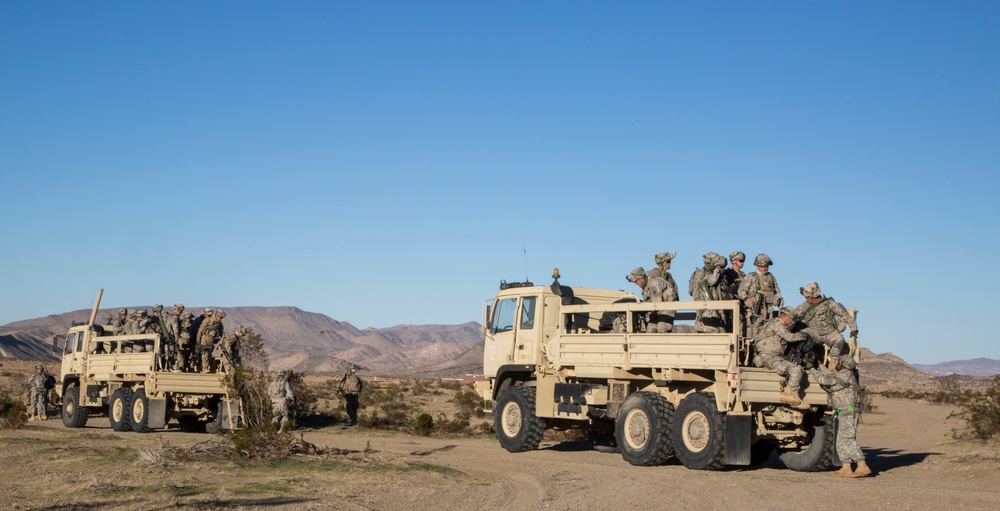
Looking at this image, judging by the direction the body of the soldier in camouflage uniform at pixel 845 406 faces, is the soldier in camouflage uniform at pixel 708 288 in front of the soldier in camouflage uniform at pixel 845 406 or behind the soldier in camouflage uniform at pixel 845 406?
in front

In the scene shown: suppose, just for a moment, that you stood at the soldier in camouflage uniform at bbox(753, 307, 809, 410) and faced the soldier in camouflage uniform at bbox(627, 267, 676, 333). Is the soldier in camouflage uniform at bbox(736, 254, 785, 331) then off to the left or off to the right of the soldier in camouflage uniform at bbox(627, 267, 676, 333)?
right

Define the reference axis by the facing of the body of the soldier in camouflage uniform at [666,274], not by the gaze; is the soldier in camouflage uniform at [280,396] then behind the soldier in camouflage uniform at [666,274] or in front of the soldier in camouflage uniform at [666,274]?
behind

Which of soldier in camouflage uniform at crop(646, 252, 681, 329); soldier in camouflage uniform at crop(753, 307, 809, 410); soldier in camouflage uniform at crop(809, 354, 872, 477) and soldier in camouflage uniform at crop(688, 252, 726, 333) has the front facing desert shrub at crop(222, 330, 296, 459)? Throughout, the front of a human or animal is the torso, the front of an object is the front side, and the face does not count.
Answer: soldier in camouflage uniform at crop(809, 354, 872, 477)

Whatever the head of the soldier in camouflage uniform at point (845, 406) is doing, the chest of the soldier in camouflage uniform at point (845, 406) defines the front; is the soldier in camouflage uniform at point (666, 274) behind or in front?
in front

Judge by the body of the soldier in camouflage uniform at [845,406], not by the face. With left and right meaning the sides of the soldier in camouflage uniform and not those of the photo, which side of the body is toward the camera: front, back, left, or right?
left
